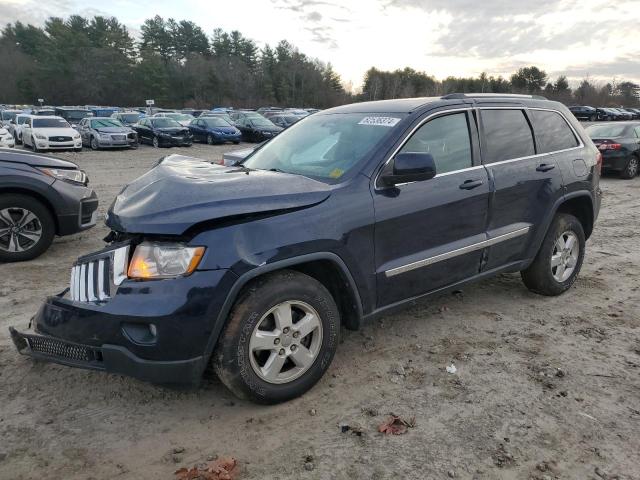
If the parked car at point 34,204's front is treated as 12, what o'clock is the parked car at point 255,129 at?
the parked car at point 255,129 is roughly at 10 o'clock from the parked car at point 34,204.

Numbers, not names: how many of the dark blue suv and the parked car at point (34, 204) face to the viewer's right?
1

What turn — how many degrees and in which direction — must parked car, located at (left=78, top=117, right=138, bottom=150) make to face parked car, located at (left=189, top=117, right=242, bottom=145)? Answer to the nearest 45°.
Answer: approximately 45° to its left

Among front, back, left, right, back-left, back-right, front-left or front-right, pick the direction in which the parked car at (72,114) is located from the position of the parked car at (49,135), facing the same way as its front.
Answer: back-left

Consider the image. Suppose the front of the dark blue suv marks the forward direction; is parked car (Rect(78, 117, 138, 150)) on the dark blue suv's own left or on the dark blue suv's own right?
on the dark blue suv's own right

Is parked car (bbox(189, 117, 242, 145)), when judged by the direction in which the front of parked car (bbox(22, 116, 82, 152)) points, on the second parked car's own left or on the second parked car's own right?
on the second parked car's own left

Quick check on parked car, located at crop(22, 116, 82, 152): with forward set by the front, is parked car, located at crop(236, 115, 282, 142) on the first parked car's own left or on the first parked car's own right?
on the first parked car's own left

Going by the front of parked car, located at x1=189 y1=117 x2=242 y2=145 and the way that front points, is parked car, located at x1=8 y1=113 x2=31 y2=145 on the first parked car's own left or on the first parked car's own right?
on the first parked car's own right

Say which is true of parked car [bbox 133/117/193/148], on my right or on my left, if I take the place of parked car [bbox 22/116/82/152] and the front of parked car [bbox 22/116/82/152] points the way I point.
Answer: on my left
